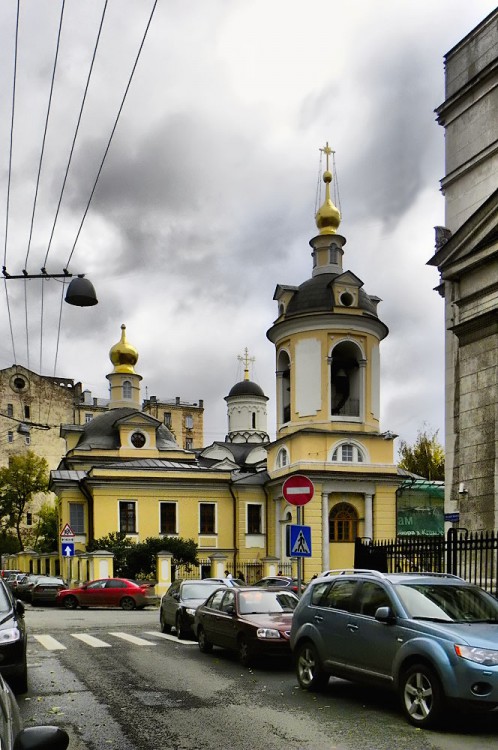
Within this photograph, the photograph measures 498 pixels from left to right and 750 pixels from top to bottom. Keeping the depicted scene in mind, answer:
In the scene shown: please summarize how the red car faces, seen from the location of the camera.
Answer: facing to the left of the viewer

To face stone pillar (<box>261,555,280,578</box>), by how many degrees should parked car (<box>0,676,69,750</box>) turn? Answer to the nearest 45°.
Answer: approximately 180°

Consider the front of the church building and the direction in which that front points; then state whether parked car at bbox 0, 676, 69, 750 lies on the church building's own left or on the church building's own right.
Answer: on the church building's own right

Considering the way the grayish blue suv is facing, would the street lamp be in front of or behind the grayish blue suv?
behind

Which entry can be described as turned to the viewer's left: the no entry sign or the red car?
the red car

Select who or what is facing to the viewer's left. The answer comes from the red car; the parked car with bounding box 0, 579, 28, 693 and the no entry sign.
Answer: the red car

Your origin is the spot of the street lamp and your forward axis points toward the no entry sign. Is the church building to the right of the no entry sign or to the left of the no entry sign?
left

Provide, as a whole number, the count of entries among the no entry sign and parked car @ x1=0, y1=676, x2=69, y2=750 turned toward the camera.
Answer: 2

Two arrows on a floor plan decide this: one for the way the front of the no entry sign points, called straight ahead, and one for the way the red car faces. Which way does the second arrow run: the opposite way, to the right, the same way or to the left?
to the right
